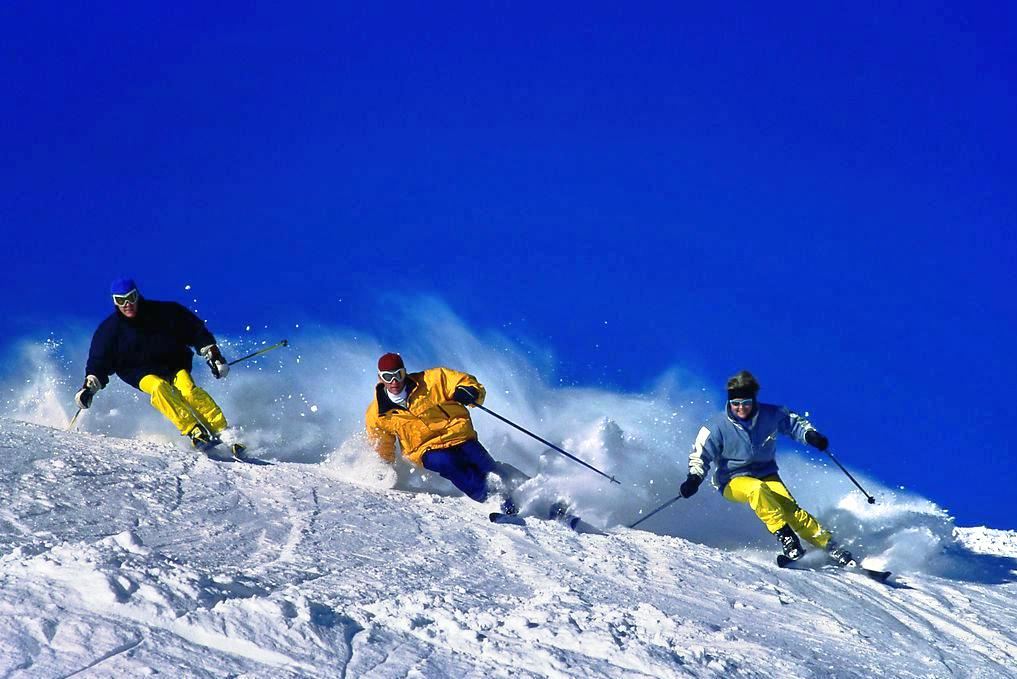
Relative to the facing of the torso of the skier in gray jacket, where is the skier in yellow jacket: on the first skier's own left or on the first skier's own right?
on the first skier's own right

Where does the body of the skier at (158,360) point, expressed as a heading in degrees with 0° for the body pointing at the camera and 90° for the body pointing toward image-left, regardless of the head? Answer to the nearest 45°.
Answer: approximately 0°

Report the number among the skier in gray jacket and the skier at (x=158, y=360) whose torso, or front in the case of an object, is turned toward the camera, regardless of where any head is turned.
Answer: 2

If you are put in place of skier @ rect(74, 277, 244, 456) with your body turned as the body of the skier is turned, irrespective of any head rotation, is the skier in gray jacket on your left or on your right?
on your left

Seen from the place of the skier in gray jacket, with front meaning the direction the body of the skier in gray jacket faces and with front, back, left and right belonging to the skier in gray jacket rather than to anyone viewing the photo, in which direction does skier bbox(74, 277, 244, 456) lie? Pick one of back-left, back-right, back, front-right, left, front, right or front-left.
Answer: right

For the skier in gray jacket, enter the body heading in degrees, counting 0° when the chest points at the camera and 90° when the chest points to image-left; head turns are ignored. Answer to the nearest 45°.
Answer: approximately 0°

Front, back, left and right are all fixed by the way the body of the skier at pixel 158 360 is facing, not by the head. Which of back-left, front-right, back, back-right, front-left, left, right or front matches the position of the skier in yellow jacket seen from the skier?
front-left
